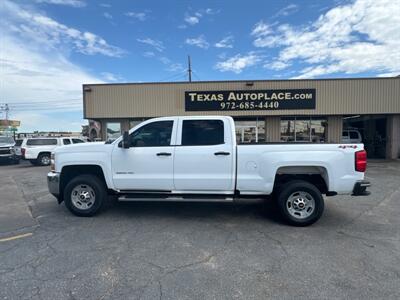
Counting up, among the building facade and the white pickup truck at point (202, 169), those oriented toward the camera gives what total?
1

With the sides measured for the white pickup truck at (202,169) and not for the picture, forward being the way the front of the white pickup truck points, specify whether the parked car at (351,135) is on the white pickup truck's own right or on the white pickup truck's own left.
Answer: on the white pickup truck's own right

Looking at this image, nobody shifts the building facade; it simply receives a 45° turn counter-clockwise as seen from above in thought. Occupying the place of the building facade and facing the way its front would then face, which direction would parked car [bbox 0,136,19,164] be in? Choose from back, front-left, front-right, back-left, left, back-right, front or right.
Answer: back-right

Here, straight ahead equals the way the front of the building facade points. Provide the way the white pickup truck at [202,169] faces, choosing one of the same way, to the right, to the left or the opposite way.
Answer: to the right

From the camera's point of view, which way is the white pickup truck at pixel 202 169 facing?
to the viewer's left

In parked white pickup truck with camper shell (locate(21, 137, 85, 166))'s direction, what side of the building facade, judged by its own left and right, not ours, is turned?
right

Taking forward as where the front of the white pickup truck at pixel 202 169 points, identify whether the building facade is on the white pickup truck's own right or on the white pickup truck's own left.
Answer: on the white pickup truck's own right
